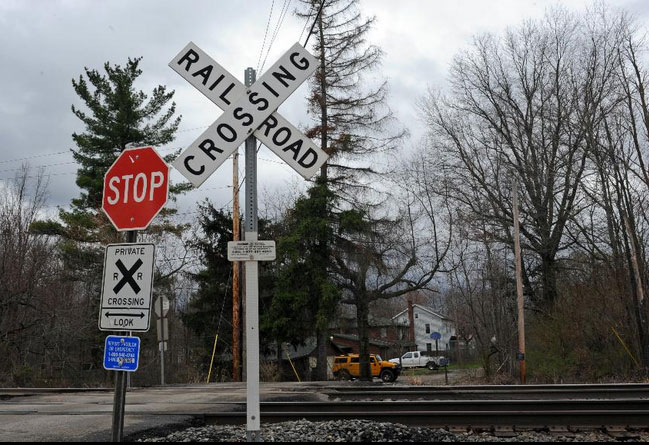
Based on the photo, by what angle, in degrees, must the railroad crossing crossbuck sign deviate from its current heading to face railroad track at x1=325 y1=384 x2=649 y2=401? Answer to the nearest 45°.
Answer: approximately 135° to its left

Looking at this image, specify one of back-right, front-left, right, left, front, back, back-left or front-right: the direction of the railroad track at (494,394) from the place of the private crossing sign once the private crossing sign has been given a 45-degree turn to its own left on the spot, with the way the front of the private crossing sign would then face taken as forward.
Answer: left

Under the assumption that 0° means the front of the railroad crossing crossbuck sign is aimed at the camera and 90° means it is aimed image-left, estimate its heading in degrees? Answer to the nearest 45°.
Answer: approximately 0°

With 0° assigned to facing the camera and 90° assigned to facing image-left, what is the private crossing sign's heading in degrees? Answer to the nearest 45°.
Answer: approximately 0°

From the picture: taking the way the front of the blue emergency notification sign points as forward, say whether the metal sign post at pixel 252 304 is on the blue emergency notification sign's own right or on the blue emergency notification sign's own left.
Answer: on the blue emergency notification sign's own left

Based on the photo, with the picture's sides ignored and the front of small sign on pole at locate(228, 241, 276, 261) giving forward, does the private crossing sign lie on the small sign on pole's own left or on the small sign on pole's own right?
on the small sign on pole's own right
